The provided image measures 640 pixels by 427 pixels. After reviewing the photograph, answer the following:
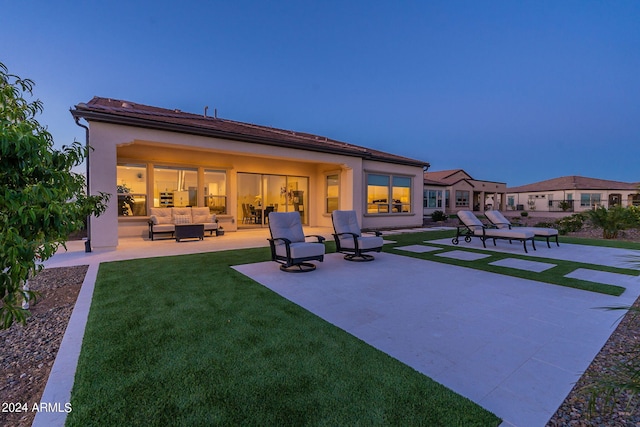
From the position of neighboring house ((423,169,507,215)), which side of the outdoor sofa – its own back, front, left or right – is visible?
left

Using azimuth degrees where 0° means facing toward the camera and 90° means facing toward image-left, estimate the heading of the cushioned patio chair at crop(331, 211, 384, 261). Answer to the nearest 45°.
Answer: approximately 315°

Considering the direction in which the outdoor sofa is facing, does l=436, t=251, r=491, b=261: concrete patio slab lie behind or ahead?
ahead

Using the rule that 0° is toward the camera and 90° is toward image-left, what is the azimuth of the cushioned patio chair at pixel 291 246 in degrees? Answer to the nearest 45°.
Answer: approximately 315°

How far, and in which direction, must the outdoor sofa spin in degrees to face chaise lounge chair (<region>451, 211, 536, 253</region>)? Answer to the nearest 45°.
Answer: approximately 45° to its left

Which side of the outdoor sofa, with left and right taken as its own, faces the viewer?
front

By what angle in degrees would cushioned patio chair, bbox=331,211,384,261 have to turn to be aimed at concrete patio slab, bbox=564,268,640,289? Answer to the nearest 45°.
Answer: approximately 45° to its left

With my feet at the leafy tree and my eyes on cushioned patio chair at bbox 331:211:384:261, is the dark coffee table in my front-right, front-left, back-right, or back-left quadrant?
front-left

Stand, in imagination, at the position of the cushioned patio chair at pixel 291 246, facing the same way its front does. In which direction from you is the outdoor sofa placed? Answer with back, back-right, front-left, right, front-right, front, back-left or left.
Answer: back

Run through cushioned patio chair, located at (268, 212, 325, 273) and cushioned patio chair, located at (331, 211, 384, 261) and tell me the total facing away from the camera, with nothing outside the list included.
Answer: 0

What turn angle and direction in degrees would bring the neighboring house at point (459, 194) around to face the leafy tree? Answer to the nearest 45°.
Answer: approximately 45° to its right

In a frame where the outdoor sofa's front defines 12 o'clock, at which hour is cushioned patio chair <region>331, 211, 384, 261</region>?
The cushioned patio chair is roughly at 11 o'clock from the outdoor sofa.

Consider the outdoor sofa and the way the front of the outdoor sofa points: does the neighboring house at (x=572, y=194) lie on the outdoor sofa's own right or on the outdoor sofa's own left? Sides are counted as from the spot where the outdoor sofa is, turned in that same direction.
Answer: on the outdoor sofa's own left

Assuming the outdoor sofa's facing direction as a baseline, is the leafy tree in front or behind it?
in front

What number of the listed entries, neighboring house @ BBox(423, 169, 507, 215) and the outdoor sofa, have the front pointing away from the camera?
0

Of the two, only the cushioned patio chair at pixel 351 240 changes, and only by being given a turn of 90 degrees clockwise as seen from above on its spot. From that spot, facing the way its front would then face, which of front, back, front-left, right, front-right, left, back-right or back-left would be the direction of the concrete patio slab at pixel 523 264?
back-left

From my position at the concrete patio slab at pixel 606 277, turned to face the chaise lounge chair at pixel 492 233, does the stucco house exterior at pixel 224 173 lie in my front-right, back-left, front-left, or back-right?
front-left

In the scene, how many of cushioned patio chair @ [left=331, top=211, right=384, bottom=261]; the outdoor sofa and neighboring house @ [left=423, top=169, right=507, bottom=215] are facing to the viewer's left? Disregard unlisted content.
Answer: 0

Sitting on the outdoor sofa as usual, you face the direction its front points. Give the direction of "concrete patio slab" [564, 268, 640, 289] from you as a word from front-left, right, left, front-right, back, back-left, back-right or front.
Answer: front-left

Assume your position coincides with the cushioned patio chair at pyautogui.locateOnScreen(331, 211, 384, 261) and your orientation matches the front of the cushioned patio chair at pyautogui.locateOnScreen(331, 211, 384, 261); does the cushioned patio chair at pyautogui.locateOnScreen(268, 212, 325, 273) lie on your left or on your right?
on your right
